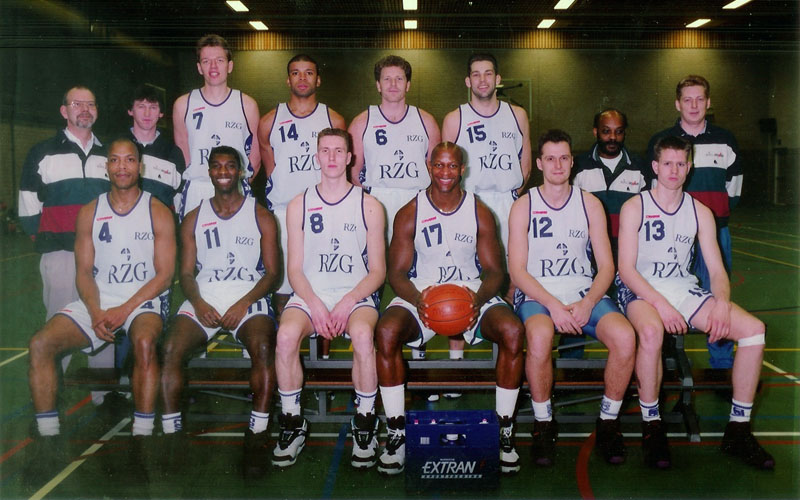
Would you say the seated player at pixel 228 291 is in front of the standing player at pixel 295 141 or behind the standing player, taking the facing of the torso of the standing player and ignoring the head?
in front

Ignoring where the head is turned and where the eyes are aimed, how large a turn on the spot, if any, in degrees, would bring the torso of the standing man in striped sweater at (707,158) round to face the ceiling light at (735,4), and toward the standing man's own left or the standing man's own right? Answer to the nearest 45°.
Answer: approximately 180°

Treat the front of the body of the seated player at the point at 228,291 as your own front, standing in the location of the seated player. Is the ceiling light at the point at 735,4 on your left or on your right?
on your left

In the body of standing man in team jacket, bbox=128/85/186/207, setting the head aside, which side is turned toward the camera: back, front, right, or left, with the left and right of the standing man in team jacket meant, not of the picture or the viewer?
front

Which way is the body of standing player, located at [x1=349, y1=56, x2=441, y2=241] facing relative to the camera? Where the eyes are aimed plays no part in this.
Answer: toward the camera

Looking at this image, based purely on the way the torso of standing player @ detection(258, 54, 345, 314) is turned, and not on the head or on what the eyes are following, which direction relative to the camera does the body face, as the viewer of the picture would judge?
toward the camera
